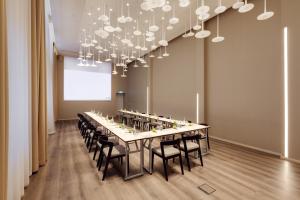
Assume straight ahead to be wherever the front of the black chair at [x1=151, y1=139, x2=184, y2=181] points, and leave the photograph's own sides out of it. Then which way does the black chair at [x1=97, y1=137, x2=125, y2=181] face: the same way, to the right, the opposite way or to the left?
to the right

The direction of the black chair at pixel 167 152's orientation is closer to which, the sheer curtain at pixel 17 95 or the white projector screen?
the white projector screen

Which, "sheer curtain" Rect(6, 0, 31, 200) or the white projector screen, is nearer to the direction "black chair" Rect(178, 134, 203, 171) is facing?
the white projector screen

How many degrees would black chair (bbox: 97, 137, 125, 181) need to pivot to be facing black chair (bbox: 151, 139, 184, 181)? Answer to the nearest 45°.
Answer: approximately 45° to its right

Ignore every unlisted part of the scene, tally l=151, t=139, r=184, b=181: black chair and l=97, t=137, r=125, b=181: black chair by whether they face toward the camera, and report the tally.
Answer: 0

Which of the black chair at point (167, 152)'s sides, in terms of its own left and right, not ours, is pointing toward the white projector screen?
front

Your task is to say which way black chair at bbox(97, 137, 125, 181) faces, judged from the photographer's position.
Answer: facing away from the viewer and to the right of the viewer

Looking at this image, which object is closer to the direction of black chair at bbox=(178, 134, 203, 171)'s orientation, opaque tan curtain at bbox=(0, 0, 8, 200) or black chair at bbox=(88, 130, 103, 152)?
the black chair

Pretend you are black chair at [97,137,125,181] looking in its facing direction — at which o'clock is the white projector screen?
The white projector screen is roughly at 10 o'clock from the black chair.

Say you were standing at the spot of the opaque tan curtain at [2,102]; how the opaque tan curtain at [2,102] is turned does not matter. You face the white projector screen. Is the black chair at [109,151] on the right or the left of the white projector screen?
right

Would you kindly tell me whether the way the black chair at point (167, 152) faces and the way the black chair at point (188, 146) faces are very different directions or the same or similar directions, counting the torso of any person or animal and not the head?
same or similar directions

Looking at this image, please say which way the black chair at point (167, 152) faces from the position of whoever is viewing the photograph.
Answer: facing away from the viewer and to the left of the viewer

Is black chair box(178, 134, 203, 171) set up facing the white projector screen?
yes

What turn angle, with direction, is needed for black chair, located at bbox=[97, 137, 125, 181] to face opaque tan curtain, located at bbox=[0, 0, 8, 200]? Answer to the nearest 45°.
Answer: approximately 180°
